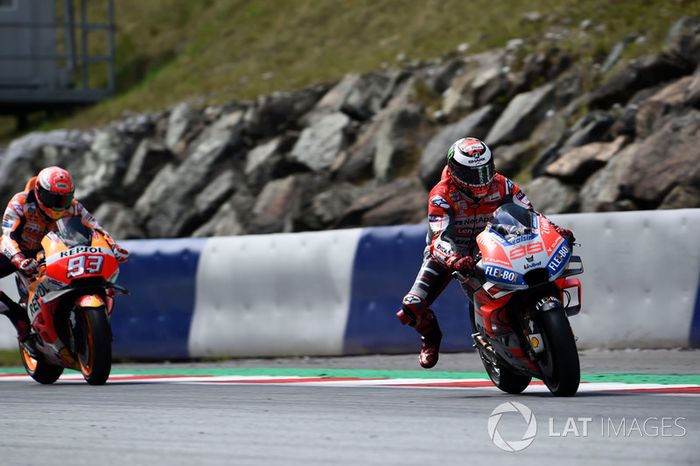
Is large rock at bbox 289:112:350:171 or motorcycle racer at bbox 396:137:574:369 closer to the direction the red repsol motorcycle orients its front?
the motorcycle racer

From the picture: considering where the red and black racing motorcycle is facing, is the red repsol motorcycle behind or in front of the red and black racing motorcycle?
behind

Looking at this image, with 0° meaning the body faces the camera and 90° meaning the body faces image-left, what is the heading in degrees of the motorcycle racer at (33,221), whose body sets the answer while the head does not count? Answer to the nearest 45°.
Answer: approximately 315°

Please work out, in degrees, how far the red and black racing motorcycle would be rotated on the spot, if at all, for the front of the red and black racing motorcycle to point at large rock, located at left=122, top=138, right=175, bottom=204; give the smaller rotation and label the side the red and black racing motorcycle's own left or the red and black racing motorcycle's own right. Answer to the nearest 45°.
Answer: approximately 180°

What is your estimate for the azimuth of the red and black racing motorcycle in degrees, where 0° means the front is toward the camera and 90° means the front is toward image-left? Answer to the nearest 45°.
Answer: approximately 315°

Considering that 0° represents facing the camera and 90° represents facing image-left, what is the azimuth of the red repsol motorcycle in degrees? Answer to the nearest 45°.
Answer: approximately 315°

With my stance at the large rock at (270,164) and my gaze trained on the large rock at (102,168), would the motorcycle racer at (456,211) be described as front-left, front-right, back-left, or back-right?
back-left

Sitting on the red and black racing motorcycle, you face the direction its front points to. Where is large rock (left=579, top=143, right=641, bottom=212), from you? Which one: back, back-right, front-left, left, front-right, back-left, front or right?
back-left

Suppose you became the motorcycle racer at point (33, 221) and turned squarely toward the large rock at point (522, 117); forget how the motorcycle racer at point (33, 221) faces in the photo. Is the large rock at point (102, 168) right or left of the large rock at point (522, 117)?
left

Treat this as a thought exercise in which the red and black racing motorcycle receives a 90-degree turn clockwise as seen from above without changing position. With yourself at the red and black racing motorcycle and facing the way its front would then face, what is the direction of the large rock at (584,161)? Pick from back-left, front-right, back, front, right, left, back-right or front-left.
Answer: back-right
